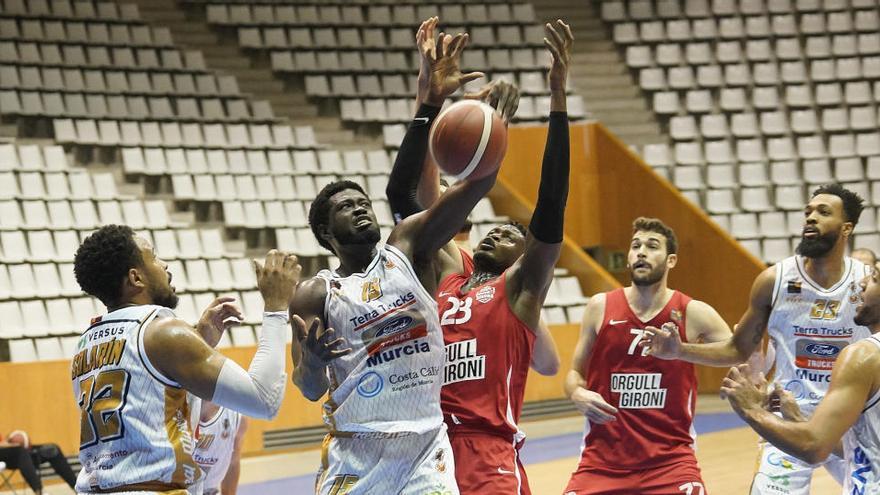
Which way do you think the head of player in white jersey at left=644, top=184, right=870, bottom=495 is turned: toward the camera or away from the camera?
toward the camera

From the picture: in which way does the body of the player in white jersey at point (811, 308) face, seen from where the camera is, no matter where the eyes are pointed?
toward the camera

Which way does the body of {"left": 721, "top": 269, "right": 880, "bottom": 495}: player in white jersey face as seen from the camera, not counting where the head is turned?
to the viewer's left

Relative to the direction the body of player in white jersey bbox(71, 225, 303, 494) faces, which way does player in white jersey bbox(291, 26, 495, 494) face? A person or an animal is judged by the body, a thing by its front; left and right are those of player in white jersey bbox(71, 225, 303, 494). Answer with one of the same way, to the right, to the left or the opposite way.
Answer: to the right

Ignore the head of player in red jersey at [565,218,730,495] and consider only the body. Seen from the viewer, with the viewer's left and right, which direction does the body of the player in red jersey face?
facing the viewer

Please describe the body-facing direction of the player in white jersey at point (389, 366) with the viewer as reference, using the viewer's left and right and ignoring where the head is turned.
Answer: facing the viewer and to the right of the viewer

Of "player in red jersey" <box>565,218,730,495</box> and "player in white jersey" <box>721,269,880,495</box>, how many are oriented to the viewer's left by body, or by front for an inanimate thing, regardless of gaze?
1

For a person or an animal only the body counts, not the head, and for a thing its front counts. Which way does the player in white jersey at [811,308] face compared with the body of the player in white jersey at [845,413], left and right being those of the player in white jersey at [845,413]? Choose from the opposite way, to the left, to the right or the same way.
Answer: to the left

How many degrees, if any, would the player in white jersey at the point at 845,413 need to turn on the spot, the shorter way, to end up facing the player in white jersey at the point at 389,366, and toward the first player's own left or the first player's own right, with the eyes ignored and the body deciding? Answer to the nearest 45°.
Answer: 0° — they already face them

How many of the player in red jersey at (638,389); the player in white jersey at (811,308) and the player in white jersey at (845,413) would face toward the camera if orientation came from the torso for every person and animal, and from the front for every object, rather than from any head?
2

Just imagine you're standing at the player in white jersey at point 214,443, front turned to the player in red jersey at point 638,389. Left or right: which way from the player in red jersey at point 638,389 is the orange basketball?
right

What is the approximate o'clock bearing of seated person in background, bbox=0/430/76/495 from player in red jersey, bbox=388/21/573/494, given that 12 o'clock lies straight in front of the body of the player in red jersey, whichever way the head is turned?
The seated person in background is roughly at 3 o'clock from the player in red jersey.
